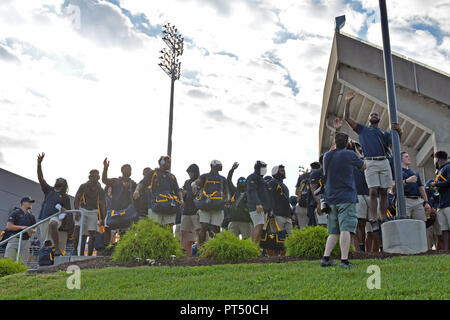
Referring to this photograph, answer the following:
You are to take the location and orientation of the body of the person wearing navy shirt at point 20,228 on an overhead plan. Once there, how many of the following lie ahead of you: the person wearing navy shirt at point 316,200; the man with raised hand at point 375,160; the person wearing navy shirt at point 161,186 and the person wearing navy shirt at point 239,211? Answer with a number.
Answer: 4

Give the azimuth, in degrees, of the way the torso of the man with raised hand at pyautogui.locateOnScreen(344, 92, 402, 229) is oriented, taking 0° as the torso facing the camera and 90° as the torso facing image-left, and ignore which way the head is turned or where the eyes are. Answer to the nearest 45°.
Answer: approximately 0°

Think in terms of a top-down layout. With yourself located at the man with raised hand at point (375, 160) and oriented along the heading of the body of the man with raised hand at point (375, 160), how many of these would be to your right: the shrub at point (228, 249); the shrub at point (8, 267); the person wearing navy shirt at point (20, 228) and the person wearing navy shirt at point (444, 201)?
3
